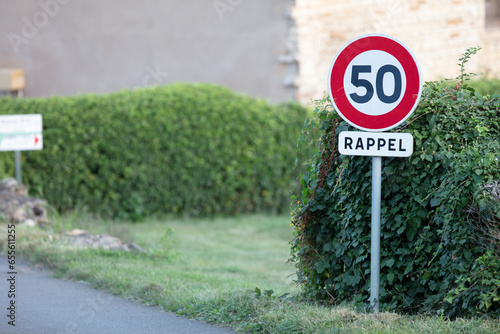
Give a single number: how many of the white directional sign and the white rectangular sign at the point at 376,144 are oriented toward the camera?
2

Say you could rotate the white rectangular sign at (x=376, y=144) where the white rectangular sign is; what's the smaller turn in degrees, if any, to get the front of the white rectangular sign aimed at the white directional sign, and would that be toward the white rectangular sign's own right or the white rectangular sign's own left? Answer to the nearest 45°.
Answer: approximately 135° to the white rectangular sign's own right

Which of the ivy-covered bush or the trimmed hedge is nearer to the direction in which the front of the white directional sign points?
the ivy-covered bush

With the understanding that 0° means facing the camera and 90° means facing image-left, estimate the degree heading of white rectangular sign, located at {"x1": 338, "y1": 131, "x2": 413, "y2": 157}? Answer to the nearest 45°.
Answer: approximately 0°

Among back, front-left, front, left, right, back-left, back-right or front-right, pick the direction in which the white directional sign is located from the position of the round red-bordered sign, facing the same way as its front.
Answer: back-right

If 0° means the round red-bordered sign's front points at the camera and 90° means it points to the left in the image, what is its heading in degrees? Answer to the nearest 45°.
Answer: approximately 0°
